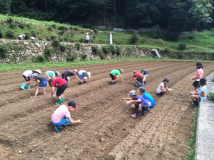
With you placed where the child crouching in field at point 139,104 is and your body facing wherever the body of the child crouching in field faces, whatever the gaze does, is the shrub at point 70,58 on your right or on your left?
on your right

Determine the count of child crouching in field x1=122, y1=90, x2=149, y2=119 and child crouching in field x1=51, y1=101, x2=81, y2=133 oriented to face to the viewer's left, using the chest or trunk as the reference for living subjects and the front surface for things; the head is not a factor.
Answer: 1

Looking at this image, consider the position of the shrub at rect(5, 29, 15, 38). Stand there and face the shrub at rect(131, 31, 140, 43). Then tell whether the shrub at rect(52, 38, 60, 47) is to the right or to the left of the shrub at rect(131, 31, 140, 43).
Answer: right

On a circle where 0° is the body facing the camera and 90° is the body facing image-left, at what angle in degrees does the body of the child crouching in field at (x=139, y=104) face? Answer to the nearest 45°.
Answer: approximately 90°

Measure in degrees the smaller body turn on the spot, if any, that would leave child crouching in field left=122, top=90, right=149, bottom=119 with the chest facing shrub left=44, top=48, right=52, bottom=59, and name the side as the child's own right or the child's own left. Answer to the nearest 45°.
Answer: approximately 45° to the child's own right
